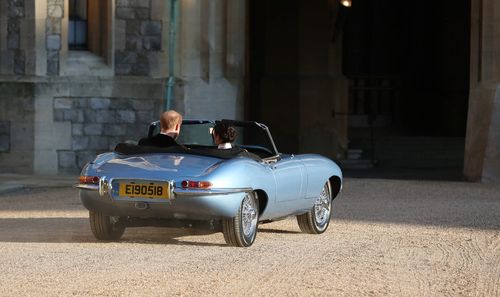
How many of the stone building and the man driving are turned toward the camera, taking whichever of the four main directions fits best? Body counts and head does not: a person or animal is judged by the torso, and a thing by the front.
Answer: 1

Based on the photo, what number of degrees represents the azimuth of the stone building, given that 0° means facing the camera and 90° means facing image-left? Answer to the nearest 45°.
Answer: approximately 0°

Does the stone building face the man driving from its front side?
yes

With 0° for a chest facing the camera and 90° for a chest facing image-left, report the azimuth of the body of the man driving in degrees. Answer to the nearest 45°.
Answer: approximately 225°

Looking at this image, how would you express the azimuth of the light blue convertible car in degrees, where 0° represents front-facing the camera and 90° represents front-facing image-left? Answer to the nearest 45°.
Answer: approximately 225°
